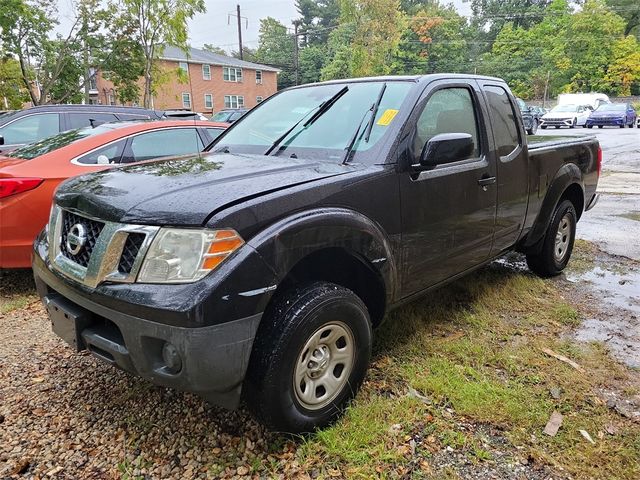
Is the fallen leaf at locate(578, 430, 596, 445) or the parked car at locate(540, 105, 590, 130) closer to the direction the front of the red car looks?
the parked car

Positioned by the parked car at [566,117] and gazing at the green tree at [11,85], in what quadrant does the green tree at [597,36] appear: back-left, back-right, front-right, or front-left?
back-right

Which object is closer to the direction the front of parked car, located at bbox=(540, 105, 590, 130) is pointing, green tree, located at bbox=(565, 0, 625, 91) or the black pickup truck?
the black pickup truck

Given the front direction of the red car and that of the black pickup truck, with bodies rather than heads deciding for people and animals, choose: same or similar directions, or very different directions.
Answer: very different directions

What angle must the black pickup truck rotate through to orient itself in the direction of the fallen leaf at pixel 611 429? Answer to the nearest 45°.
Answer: approximately 135° to its left

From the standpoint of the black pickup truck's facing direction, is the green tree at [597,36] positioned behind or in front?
behind

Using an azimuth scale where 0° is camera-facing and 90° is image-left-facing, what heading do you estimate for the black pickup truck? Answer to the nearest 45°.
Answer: approximately 45°

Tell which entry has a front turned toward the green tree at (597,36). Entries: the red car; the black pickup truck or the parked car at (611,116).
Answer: the red car

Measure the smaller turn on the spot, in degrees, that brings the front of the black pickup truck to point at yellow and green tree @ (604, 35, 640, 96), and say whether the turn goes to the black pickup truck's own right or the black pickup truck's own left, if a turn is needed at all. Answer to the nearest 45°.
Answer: approximately 180°

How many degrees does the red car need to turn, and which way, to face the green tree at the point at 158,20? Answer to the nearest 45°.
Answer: approximately 45° to its left

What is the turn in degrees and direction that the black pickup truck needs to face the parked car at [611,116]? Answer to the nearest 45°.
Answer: approximately 180°
